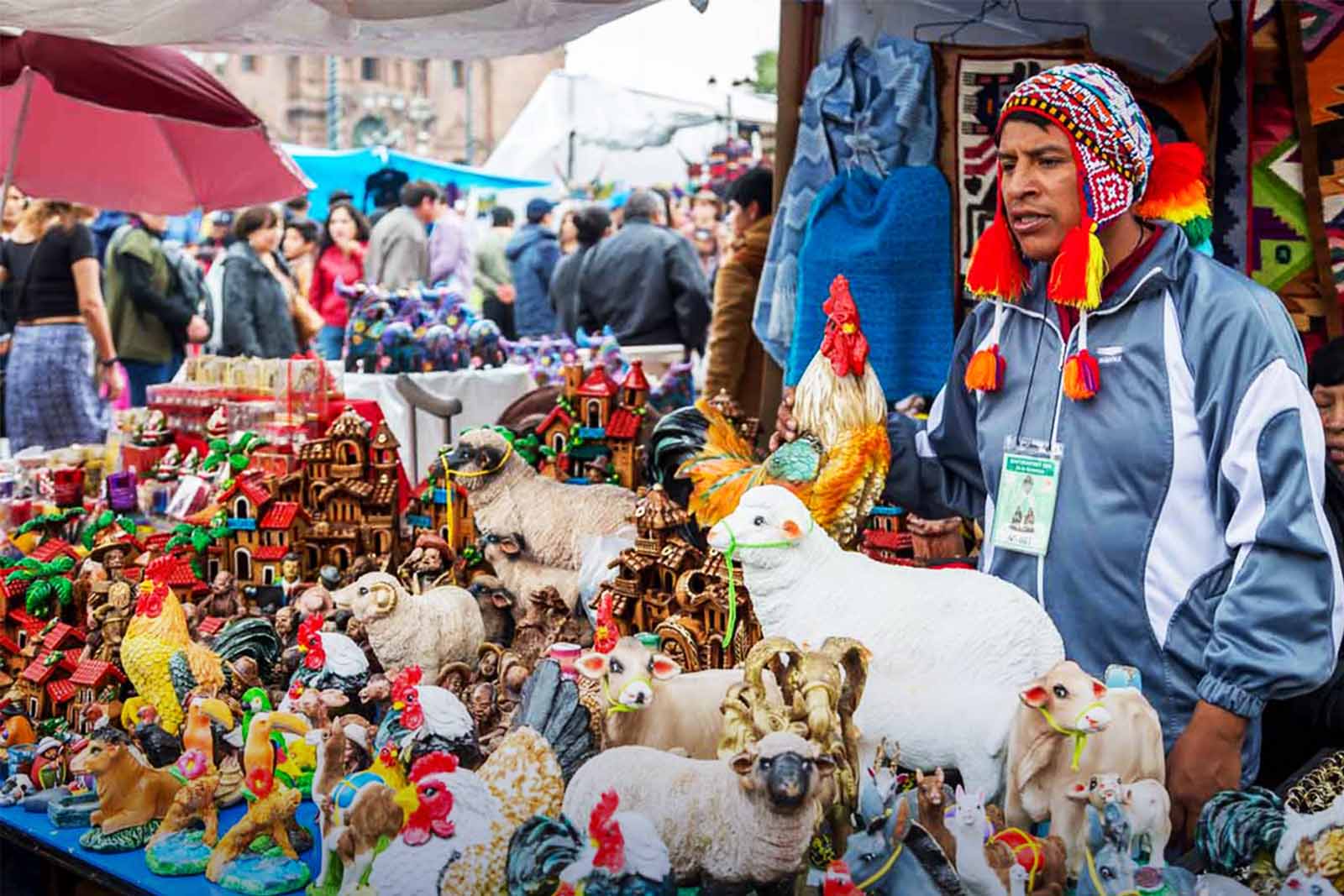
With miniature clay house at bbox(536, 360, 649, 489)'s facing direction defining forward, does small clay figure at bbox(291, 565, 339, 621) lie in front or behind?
in front

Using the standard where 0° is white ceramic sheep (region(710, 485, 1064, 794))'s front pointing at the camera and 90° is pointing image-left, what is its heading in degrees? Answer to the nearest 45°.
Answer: approximately 90°

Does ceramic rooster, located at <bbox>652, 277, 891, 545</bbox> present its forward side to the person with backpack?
no

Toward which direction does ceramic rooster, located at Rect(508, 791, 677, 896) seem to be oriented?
to the viewer's right

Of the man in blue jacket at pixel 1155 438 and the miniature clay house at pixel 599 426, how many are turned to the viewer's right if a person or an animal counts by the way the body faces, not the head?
0

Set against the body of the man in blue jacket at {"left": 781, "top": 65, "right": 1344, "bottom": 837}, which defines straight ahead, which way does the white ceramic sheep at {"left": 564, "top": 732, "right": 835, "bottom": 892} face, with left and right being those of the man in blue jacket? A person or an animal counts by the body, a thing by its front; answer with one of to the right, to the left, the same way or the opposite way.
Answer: to the left

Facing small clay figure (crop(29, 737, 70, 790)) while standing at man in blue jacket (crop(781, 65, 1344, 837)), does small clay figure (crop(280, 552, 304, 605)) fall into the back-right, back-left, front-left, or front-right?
front-right

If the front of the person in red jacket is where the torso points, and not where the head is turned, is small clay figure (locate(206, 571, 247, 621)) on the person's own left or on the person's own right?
on the person's own right

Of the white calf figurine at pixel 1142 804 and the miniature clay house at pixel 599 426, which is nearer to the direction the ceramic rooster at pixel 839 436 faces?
the white calf figurine

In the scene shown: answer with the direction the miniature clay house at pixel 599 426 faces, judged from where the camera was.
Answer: facing the viewer and to the left of the viewer

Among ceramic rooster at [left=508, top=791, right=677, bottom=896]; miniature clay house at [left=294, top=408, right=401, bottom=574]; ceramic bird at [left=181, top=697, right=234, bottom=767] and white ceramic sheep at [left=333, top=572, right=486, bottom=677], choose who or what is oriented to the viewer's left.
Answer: the white ceramic sheep

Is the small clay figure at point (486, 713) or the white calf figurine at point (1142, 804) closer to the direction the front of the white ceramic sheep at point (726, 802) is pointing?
the white calf figurine

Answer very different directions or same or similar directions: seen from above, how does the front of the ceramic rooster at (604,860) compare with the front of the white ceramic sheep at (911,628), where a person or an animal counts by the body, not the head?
very different directions

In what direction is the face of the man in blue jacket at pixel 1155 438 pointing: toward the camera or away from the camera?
toward the camera

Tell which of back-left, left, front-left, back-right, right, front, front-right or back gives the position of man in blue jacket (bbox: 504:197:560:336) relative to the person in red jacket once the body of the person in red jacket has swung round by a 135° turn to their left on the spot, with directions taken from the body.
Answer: right

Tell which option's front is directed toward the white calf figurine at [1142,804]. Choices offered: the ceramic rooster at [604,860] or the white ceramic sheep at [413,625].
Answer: the ceramic rooster
